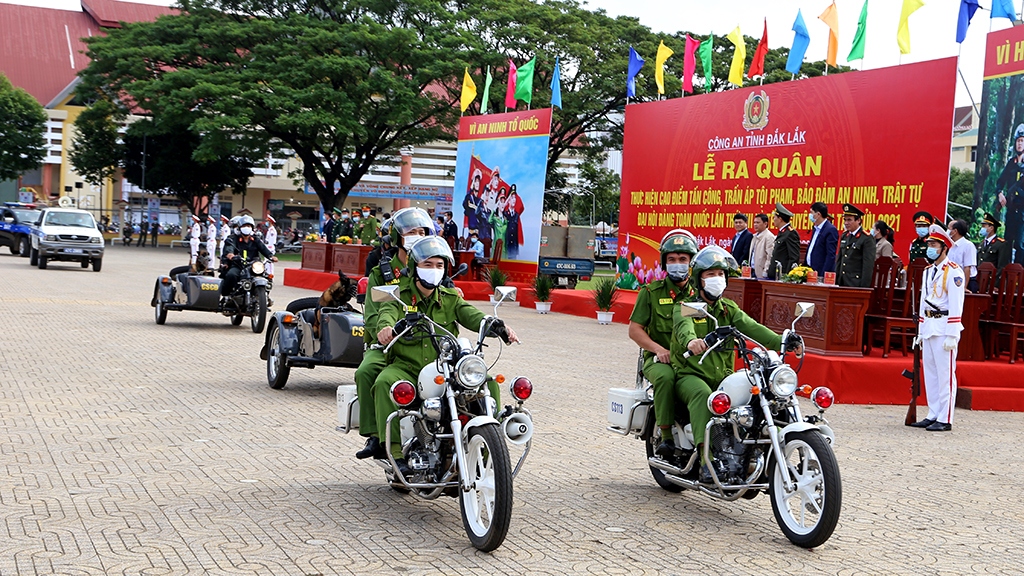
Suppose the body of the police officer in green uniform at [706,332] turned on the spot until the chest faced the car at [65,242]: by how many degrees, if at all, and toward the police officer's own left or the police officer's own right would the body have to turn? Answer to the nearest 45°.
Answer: approximately 180°

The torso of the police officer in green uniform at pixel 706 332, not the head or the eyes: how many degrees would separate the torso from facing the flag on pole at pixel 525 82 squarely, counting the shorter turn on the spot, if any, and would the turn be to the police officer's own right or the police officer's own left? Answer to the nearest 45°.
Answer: approximately 135° to the police officer's own left

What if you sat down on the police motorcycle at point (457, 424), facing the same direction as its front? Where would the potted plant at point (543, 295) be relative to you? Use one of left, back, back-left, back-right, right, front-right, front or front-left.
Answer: back-left

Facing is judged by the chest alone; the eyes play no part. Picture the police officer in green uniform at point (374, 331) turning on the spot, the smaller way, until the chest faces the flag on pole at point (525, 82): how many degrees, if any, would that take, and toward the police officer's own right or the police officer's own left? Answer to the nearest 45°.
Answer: approximately 135° to the police officer's own left

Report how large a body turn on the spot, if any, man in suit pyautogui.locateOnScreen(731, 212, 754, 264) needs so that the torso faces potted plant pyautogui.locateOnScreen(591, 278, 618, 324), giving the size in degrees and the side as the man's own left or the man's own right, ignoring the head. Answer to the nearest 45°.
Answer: approximately 90° to the man's own right

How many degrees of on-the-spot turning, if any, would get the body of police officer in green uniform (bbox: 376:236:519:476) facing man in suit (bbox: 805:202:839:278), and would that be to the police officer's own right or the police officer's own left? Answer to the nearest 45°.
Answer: approximately 90° to the police officer's own left

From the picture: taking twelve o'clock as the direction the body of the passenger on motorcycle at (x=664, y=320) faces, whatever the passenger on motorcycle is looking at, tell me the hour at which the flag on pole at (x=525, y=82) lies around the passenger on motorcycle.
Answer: The flag on pole is roughly at 7 o'clock from the passenger on motorcycle.

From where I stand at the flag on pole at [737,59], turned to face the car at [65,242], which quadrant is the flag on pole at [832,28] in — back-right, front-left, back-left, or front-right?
back-left

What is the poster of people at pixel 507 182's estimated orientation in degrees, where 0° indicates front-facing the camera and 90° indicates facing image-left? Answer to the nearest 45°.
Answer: approximately 45°
